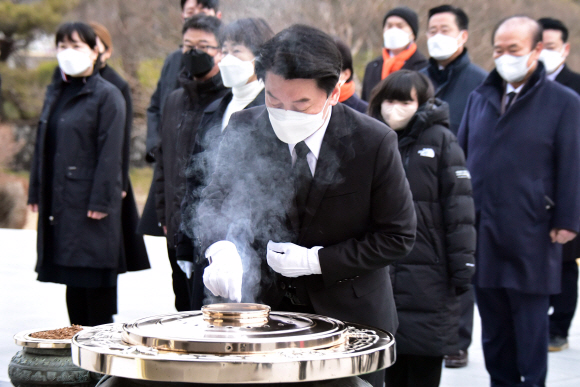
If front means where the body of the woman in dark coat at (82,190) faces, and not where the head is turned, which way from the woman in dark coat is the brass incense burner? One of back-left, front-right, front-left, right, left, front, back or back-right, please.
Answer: front-left

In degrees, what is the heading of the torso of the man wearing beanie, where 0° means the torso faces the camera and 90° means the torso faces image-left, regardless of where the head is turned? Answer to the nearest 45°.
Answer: approximately 45°

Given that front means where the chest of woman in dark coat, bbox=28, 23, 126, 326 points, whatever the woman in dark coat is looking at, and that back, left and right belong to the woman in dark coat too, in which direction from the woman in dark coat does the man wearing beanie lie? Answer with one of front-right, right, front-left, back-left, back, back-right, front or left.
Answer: back-left

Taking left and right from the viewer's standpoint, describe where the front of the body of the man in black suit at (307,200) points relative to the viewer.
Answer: facing the viewer and to the left of the viewer

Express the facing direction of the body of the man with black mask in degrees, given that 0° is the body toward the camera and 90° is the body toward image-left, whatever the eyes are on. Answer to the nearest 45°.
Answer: approximately 45°

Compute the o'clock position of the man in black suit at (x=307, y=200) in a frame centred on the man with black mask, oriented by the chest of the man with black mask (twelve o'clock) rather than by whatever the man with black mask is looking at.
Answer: The man in black suit is roughly at 10 o'clock from the man with black mask.

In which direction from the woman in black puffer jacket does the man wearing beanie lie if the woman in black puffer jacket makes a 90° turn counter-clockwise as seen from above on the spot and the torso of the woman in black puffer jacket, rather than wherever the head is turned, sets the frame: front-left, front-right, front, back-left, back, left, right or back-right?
back-left

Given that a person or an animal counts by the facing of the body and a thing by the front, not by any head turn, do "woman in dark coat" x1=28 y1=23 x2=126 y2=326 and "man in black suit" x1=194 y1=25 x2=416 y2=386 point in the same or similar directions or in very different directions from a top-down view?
same or similar directions

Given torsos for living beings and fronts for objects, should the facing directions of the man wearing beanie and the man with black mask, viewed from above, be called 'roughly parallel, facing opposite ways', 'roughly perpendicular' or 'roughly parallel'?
roughly parallel

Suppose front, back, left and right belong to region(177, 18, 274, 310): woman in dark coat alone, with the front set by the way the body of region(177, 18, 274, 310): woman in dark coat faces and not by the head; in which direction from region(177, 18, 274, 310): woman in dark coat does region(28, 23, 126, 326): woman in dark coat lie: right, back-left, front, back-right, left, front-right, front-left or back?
right

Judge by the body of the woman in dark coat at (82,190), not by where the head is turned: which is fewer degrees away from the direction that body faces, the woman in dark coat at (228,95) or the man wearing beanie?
the woman in dark coat

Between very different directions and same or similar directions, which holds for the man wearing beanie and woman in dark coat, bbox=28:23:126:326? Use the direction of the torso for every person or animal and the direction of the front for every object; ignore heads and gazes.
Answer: same or similar directions
